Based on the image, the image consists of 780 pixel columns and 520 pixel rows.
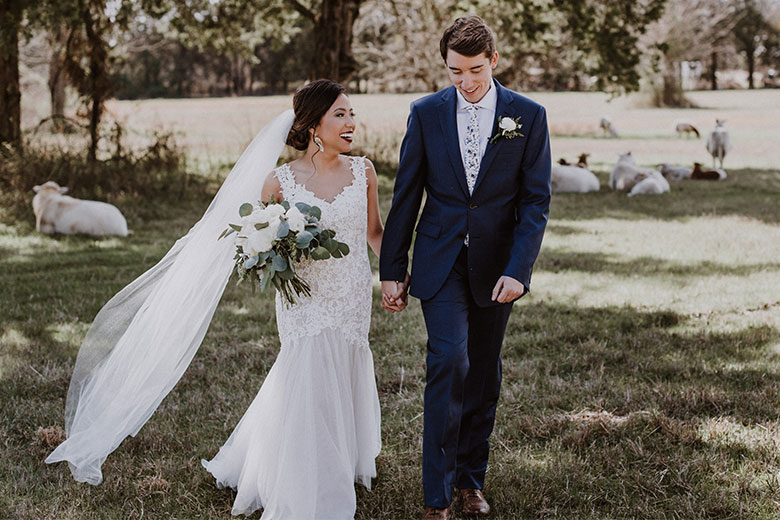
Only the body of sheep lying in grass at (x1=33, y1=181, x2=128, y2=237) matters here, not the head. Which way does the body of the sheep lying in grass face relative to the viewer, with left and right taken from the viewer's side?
facing to the left of the viewer

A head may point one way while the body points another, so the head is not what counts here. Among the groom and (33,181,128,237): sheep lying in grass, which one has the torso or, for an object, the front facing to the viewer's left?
the sheep lying in grass

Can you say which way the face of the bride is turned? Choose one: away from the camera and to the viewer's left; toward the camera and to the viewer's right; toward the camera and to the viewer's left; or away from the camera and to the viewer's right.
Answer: toward the camera and to the viewer's right

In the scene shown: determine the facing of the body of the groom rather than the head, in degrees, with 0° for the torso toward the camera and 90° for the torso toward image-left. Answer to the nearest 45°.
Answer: approximately 0°

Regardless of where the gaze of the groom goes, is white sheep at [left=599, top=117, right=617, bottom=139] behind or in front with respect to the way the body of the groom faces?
behind

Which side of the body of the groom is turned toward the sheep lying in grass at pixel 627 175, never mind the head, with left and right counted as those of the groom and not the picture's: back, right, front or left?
back

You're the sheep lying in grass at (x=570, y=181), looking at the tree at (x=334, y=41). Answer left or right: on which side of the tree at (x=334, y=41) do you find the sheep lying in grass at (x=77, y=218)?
left
